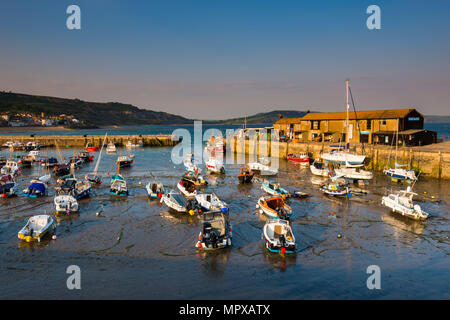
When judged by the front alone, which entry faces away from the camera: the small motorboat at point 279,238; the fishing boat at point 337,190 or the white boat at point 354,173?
the small motorboat

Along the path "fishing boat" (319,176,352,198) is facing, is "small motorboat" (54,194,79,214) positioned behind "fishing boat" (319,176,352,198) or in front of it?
in front

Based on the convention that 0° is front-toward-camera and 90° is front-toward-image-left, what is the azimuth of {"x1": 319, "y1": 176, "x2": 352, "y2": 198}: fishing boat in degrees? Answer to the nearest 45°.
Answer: approximately 90°

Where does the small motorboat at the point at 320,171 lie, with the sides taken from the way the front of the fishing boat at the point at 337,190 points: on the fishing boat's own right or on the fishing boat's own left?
on the fishing boat's own right

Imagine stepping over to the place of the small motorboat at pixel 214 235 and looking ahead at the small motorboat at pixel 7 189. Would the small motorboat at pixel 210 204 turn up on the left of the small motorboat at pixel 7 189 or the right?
right

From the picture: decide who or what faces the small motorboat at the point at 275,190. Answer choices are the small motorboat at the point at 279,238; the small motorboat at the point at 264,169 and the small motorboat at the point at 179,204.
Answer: the small motorboat at the point at 279,238

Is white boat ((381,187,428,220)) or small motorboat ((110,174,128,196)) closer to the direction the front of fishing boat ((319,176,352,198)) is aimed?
the small motorboat
